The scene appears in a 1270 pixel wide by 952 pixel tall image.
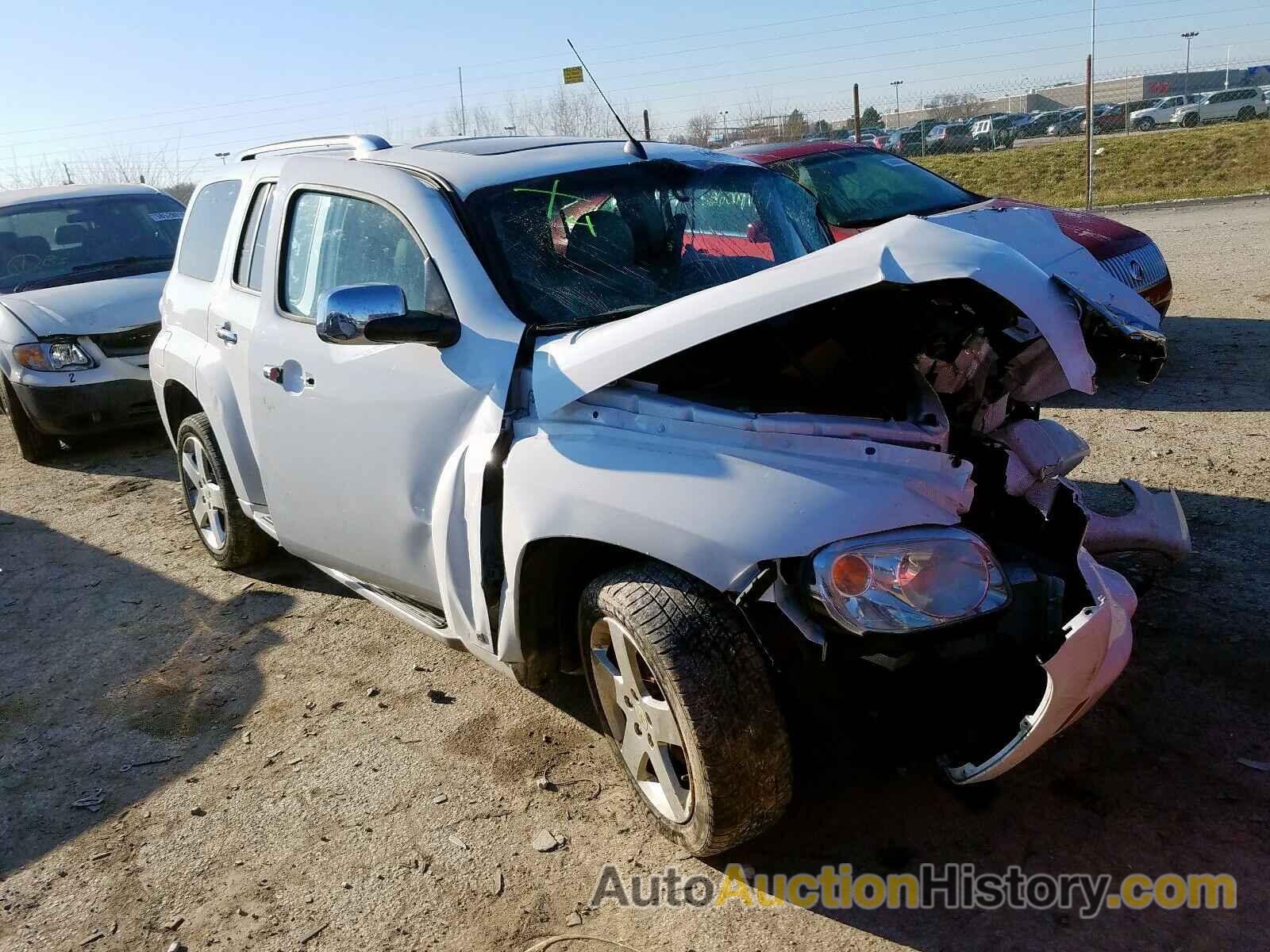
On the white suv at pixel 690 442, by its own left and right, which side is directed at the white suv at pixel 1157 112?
left

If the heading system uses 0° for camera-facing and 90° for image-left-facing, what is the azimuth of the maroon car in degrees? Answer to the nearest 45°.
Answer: approximately 315°

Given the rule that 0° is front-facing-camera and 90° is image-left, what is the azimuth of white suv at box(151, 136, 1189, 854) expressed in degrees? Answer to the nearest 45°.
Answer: approximately 315°

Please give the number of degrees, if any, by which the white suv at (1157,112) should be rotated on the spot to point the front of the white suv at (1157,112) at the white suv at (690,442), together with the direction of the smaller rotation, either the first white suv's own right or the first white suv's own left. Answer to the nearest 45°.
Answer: approximately 45° to the first white suv's own left

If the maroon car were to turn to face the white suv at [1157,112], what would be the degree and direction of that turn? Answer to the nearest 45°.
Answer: approximately 135° to its left

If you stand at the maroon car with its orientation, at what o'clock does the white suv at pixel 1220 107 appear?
The white suv is roughly at 8 o'clock from the maroon car.

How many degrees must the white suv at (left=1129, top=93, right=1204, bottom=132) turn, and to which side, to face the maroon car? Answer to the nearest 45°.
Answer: approximately 45° to its left

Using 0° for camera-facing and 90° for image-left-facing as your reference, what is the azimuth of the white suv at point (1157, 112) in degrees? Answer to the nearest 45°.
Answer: approximately 45°

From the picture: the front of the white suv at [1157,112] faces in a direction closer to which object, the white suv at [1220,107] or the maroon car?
the maroon car
